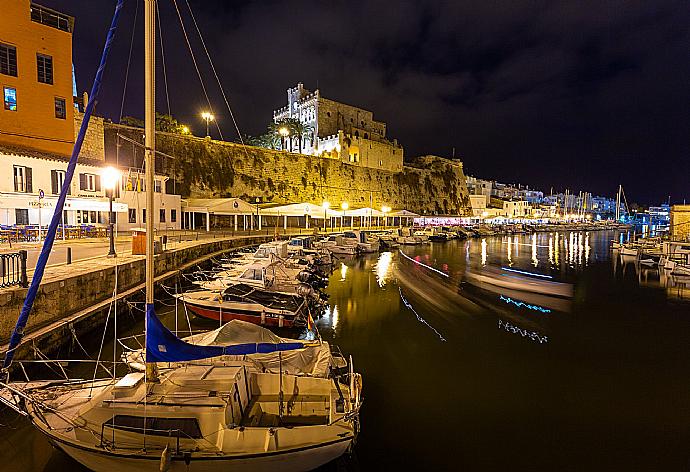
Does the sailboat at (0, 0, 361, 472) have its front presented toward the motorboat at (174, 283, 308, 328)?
no

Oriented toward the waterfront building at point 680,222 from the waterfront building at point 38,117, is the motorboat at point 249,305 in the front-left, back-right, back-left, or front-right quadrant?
front-right

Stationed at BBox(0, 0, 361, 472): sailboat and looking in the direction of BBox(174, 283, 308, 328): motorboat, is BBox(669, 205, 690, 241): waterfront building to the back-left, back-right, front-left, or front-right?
front-right

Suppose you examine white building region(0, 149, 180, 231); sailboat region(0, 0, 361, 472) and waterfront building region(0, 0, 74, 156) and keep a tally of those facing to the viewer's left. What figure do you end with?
1

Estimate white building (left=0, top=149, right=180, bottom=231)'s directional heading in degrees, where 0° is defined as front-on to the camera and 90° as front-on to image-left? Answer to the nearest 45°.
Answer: approximately 315°

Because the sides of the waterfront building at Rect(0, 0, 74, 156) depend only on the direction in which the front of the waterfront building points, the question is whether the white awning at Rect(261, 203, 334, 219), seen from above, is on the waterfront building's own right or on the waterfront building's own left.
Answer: on the waterfront building's own left

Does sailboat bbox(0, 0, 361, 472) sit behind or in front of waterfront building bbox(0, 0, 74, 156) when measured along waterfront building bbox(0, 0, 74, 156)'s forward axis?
in front

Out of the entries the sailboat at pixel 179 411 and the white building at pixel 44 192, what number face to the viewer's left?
1

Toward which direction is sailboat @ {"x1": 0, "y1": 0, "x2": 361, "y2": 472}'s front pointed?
to the viewer's left

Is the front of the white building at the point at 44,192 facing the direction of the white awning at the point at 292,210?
no

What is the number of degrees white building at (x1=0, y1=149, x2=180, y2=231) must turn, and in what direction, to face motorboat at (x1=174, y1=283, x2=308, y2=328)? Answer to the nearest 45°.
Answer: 0° — it already faces it

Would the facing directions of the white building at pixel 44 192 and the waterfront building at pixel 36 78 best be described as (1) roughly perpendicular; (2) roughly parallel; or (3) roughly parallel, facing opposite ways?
roughly parallel

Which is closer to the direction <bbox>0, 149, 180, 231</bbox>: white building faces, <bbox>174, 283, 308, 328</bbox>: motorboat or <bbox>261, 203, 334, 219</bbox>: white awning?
the motorboat

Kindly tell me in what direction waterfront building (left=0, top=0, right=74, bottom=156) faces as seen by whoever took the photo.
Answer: facing the viewer and to the right of the viewer

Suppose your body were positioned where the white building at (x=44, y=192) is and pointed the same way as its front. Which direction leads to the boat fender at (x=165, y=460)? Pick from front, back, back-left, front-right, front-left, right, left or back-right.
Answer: front-right
